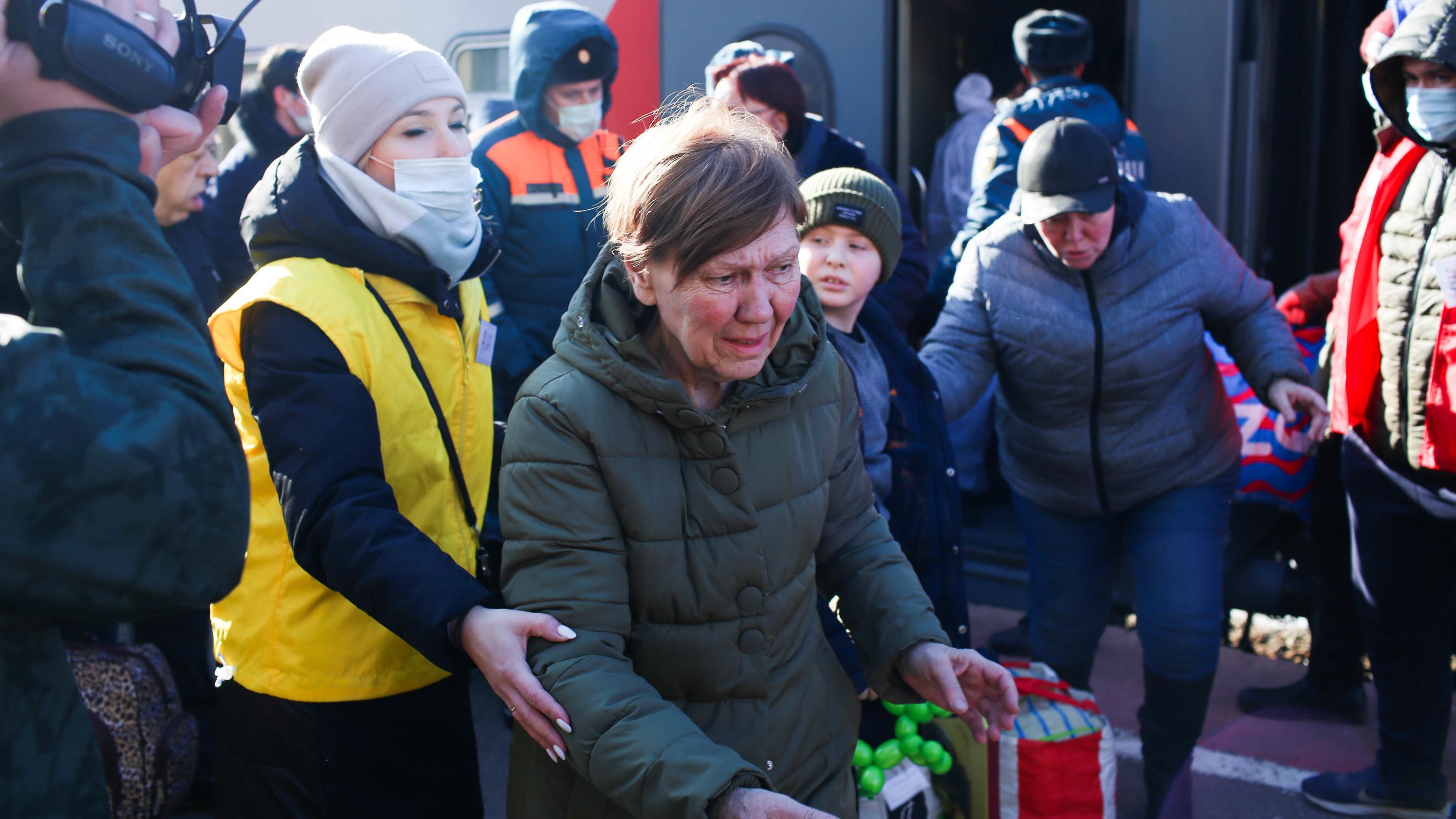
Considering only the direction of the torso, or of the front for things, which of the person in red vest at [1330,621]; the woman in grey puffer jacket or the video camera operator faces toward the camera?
the woman in grey puffer jacket

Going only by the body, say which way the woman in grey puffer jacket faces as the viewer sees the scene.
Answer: toward the camera

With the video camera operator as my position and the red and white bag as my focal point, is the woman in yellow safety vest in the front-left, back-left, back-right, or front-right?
front-left

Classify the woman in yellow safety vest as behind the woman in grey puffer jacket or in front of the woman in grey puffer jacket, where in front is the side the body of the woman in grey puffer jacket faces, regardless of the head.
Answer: in front

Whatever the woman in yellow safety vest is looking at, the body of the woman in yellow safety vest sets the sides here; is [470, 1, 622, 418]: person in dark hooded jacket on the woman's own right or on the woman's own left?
on the woman's own left

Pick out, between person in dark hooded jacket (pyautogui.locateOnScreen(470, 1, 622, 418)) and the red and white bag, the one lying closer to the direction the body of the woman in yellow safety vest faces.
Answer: the red and white bag

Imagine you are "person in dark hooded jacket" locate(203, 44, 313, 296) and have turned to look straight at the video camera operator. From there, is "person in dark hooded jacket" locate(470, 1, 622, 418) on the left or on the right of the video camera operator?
left

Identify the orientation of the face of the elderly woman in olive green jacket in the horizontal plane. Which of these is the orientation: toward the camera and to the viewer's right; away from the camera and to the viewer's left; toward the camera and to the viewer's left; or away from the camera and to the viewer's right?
toward the camera and to the viewer's right
